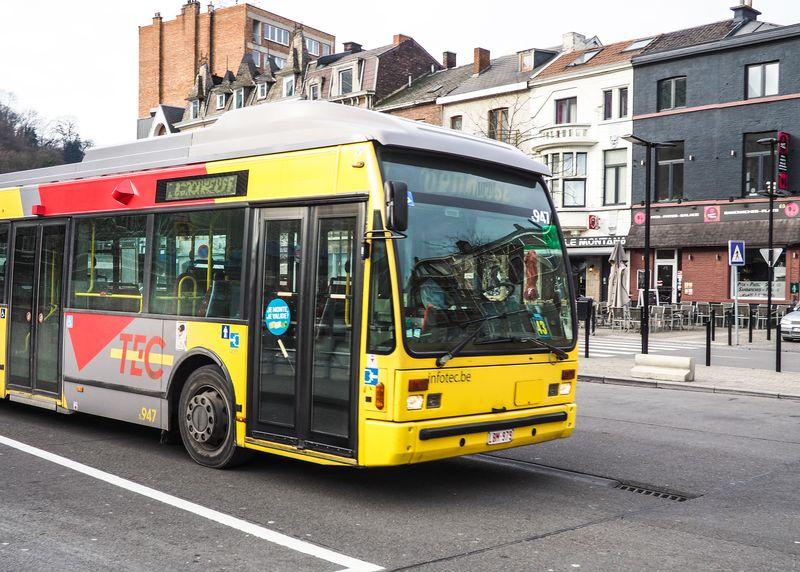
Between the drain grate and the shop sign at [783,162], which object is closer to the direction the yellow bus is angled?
the drain grate

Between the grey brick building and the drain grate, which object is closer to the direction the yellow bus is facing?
the drain grate

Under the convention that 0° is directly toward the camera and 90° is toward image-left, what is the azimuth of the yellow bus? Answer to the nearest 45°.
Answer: approximately 315°

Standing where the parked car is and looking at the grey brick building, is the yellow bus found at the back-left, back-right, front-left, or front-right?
back-left

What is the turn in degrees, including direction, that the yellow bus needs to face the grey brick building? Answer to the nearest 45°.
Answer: approximately 90° to its left

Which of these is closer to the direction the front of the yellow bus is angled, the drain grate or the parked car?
the drain grate

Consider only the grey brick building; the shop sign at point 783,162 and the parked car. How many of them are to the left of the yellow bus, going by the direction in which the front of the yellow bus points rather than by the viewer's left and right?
3

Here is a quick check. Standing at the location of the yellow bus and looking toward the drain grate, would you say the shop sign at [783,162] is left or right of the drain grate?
left

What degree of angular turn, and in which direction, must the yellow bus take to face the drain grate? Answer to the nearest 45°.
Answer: approximately 45° to its left

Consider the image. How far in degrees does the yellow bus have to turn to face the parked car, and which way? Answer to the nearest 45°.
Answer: approximately 90° to its left

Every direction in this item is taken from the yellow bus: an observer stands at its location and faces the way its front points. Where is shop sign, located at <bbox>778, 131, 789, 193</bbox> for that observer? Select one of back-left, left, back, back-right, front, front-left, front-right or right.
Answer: left
